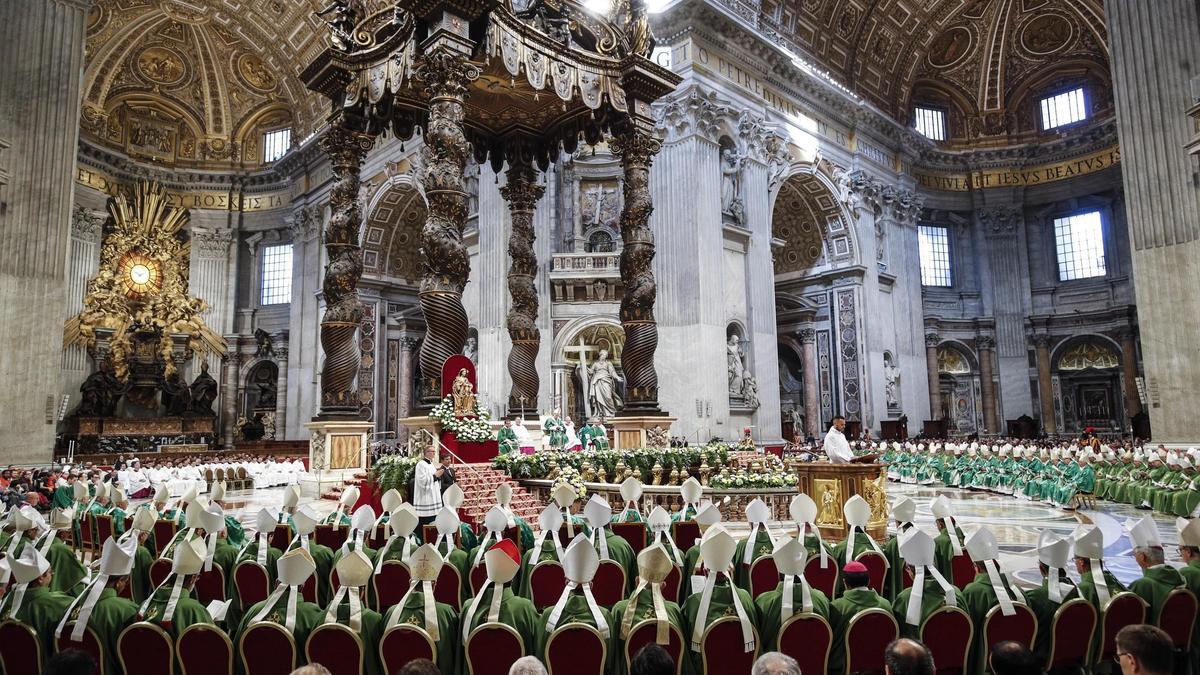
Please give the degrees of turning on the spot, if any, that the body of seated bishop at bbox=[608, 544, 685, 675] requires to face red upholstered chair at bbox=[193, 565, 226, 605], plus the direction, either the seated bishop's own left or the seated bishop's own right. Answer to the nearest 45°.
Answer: approximately 45° to the seated bishop's own left

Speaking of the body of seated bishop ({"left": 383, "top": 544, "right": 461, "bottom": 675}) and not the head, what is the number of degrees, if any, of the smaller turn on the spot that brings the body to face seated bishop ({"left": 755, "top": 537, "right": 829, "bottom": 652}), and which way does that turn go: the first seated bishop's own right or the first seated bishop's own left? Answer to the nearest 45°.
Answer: approximately 90° to the first seated bishop's own right

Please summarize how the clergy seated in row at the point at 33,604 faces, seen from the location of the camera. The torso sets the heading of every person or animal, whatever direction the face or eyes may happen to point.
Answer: facing away from the viewer and to the right of the viewer

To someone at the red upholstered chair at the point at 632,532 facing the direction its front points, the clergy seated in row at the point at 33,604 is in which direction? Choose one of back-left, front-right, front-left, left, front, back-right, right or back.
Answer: back-left

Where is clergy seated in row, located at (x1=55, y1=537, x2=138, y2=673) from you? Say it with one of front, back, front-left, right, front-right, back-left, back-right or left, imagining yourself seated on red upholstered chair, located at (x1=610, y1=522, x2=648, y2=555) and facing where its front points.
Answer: back-left

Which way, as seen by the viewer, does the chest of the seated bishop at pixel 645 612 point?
away from the camera

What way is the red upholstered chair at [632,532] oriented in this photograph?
away from the camera

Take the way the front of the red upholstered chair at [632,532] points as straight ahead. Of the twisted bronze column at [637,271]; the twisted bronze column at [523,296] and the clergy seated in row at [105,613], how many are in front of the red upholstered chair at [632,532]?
2

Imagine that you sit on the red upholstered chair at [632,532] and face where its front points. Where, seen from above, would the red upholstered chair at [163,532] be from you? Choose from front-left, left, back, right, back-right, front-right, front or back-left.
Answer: left

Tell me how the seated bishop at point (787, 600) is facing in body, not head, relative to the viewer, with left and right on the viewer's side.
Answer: facing away from the viewer

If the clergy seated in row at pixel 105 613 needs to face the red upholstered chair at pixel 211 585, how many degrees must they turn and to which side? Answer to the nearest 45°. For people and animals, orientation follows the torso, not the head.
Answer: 0° — they already face it

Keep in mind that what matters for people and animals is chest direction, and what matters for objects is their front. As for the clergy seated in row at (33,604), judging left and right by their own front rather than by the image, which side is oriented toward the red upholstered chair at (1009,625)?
right
